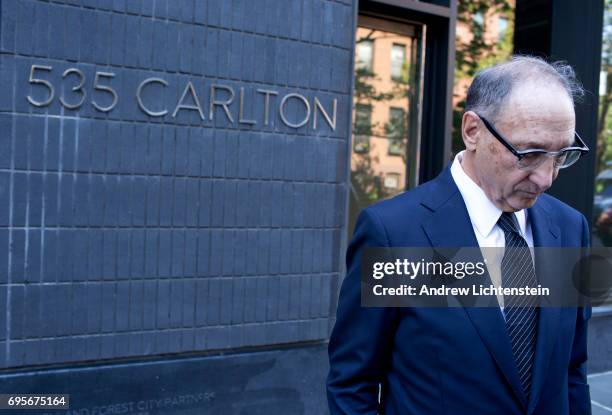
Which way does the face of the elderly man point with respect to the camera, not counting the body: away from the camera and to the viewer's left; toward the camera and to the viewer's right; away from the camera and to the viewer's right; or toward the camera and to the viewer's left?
toward the camera and to the viewer's right

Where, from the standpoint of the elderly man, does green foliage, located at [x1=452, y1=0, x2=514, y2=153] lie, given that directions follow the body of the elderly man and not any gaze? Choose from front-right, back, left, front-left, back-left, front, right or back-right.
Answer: back-left

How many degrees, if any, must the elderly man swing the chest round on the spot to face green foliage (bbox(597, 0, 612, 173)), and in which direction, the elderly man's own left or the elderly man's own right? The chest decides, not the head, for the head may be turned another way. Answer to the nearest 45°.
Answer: approximately 135° to the elderly man's own left

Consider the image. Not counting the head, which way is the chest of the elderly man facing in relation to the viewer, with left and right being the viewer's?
facing the viewer and to the right of the viewer
